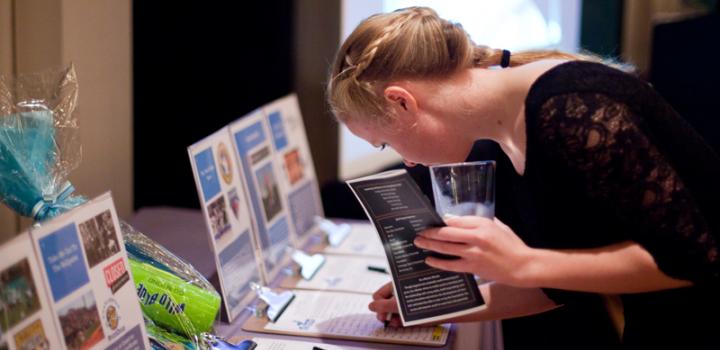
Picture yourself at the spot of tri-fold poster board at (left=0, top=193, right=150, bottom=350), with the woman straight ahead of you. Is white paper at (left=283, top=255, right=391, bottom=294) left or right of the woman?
left

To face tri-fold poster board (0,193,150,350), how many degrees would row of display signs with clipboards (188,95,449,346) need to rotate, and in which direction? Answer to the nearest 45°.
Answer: approximately 45° to its right

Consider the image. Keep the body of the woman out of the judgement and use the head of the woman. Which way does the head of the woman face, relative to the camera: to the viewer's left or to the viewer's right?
to the viewer's left

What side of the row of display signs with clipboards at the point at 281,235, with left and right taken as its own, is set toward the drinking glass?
front

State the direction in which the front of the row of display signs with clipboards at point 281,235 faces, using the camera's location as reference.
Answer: facing the viewer and to the right of the viewer

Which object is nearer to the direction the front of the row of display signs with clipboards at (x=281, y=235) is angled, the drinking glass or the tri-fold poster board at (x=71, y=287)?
the drinking glass

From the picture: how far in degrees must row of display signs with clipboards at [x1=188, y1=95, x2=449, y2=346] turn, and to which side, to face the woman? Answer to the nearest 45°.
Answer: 0° — it already faces them
